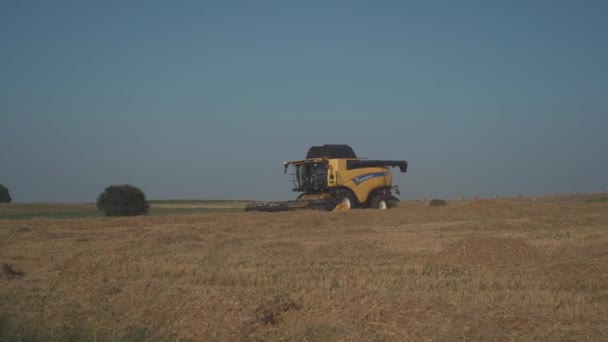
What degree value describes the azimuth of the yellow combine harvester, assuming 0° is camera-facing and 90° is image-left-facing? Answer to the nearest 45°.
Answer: approximately 45°

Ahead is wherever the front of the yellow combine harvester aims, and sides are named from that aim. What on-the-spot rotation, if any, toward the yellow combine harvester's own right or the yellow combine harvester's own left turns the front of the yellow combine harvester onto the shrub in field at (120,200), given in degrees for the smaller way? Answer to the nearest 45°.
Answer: approximately 45° to the yellow combine harvester's own right
